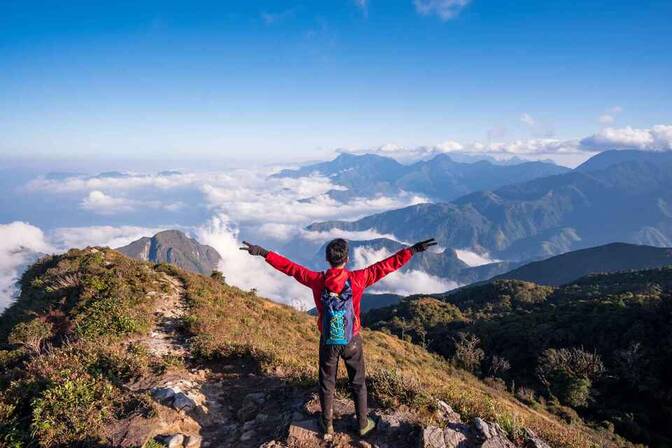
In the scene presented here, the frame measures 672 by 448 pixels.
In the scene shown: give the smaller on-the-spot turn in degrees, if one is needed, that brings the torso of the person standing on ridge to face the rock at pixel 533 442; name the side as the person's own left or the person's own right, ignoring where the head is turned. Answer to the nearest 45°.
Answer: approximately 90° to the person's own right

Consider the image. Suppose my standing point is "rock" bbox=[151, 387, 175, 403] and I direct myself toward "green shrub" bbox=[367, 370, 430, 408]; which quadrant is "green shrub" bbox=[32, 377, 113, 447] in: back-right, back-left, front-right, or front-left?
back-right

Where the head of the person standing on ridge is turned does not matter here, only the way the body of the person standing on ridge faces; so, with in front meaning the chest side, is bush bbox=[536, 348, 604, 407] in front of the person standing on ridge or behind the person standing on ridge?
in front

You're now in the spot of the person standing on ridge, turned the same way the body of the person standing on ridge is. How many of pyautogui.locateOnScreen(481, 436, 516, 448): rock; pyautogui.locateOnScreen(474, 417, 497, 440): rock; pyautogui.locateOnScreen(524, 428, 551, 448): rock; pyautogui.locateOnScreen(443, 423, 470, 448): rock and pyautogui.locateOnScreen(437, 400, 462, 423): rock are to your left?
0

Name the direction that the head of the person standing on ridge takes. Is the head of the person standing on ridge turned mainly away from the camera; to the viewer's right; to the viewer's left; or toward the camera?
away from the camera

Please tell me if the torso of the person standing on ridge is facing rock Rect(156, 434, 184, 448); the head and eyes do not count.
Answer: no

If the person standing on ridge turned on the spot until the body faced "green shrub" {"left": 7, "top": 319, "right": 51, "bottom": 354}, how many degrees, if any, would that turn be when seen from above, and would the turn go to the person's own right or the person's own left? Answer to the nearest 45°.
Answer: approximately 45° to the person's own left

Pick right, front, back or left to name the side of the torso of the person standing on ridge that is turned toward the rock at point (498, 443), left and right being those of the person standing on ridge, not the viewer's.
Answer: right

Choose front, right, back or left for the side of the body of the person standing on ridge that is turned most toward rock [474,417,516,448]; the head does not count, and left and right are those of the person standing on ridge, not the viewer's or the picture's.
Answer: right

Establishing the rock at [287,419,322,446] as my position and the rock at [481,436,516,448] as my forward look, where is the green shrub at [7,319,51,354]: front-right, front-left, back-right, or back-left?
back-left

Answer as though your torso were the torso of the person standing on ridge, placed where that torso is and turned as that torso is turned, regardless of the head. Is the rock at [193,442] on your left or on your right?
on your left

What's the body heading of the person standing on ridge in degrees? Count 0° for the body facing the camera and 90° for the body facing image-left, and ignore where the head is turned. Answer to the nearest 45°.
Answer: approximately 180°
